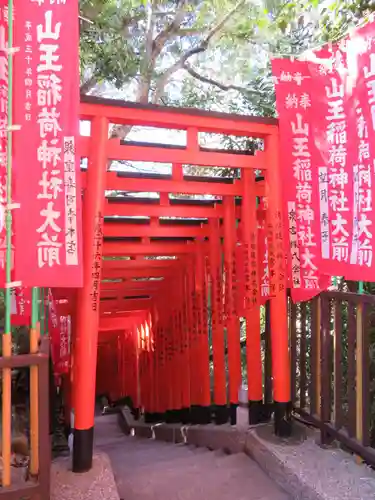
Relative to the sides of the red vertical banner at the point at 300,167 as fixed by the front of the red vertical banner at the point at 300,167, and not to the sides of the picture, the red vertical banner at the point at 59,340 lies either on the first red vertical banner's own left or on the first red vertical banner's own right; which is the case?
on the first red vertical banner's own right

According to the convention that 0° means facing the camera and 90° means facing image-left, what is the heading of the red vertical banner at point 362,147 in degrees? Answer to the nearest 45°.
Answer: approximately 0°

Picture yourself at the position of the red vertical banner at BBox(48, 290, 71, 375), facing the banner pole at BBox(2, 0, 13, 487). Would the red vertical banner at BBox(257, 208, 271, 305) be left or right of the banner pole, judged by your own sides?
left

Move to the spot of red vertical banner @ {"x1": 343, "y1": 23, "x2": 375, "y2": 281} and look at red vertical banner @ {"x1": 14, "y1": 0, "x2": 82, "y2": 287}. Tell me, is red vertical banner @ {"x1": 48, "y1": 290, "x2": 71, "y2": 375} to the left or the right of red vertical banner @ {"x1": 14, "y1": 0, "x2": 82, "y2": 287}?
right

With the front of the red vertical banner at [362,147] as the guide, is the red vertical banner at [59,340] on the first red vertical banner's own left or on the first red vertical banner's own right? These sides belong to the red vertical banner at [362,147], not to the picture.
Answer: on the first red vertical banner's own right

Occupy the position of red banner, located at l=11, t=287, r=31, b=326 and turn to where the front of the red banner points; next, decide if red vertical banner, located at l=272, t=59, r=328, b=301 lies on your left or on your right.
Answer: on your left

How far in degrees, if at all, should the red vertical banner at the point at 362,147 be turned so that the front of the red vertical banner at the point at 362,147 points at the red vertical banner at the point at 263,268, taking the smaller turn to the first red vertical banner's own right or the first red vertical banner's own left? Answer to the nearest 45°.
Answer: approximately 135° to the first red vertical banner's own right

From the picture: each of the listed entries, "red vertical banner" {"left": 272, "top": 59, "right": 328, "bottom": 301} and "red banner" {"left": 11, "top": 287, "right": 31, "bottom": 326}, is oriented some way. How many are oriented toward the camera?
2

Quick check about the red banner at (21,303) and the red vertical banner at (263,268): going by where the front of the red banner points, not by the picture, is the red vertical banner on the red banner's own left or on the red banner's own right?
on the red banner's own left

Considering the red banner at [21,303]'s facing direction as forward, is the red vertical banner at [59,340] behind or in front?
behind

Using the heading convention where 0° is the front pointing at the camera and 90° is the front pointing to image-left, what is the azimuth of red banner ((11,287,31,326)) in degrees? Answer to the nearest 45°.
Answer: approximately 0°

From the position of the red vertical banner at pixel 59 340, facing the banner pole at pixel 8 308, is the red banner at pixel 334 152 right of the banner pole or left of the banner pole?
left

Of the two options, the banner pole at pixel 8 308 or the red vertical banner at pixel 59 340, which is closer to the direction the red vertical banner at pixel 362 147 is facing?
the banner pole
